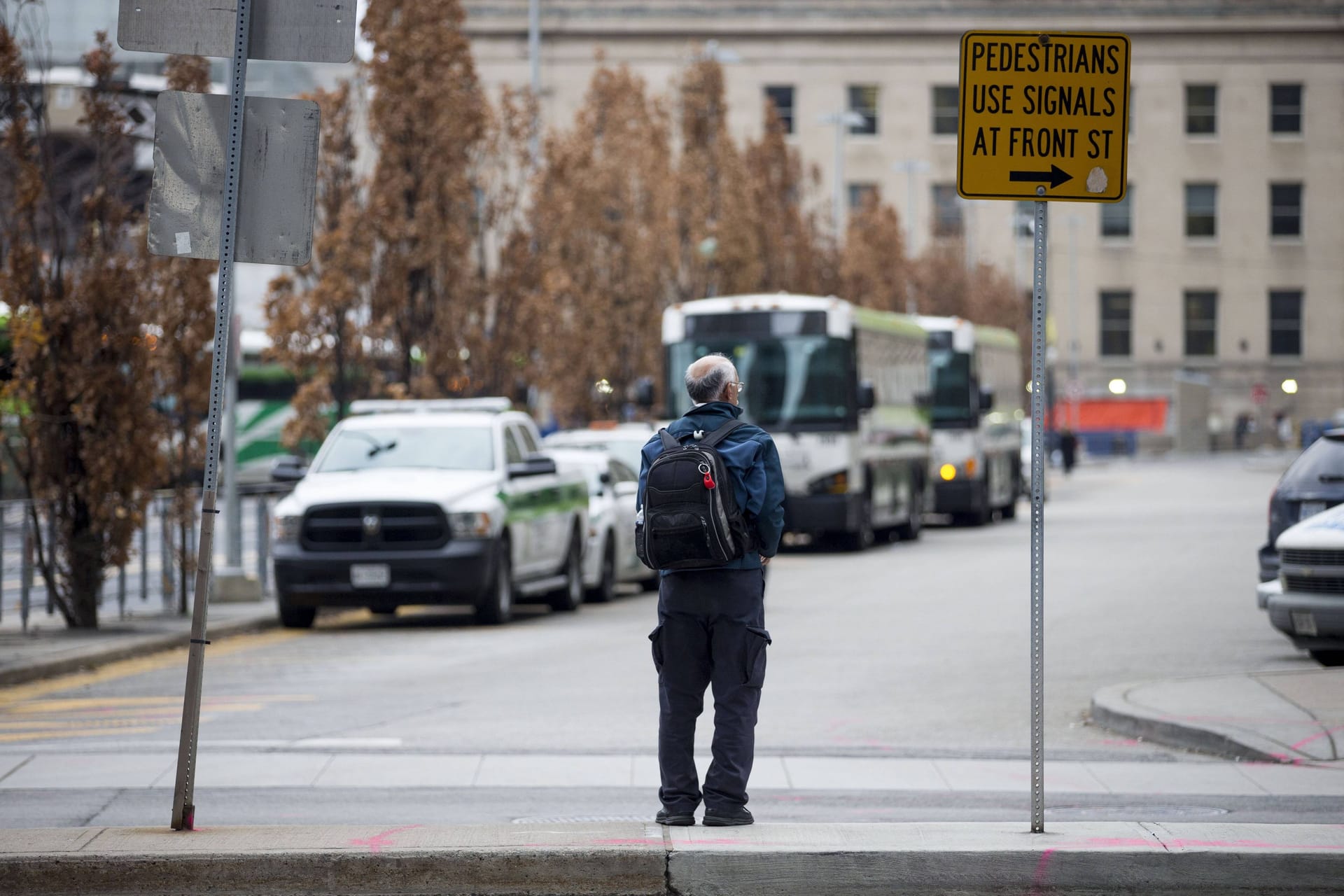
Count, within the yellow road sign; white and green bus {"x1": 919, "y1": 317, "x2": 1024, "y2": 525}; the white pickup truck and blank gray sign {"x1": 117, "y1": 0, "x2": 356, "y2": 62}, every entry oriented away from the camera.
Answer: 1

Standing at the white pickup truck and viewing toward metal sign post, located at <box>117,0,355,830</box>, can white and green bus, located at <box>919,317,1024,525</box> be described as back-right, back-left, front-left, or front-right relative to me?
back-left

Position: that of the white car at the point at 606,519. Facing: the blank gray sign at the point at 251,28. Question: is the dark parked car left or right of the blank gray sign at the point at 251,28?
left

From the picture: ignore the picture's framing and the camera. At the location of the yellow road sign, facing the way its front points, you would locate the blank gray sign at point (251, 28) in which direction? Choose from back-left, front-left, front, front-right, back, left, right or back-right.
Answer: right

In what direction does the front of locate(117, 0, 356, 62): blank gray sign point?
away from the camera

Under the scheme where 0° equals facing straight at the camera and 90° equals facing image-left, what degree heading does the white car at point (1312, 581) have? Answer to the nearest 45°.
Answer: approximately 45°

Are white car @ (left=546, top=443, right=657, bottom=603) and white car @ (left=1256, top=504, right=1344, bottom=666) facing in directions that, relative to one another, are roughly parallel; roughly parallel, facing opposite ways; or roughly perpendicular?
roughly parallel

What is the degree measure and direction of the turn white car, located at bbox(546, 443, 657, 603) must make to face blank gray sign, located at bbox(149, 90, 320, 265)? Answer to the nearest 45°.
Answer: approximately 45° to its left

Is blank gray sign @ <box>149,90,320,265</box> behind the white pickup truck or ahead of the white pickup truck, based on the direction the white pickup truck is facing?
ahead

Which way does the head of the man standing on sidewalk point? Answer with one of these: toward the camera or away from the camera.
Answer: away from the camera

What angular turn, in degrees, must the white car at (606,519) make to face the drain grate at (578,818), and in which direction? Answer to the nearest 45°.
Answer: approximately 45° to its left

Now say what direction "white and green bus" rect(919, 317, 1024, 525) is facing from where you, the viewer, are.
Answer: facing the viewer and to the left of the viewer

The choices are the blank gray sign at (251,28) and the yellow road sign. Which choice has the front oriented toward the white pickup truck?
the blank gray sign

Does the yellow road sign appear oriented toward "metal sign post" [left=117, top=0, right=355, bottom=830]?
no

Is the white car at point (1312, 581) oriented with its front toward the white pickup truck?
no

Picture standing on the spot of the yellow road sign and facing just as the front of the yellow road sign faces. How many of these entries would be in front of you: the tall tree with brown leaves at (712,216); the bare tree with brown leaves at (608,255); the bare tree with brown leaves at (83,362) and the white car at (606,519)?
0

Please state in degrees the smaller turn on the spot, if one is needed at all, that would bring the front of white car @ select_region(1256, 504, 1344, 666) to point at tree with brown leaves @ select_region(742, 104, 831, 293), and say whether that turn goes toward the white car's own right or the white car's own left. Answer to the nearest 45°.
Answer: approximately 135° to the white car's own right

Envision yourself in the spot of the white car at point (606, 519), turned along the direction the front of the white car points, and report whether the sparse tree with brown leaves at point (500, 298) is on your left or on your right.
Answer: on your right

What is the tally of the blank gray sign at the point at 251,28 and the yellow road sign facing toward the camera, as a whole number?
1

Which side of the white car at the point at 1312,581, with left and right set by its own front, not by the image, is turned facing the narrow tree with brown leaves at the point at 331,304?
right

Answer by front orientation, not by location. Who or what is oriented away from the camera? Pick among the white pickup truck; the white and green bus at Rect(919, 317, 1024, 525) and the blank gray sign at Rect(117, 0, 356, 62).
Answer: the blank gray sign
